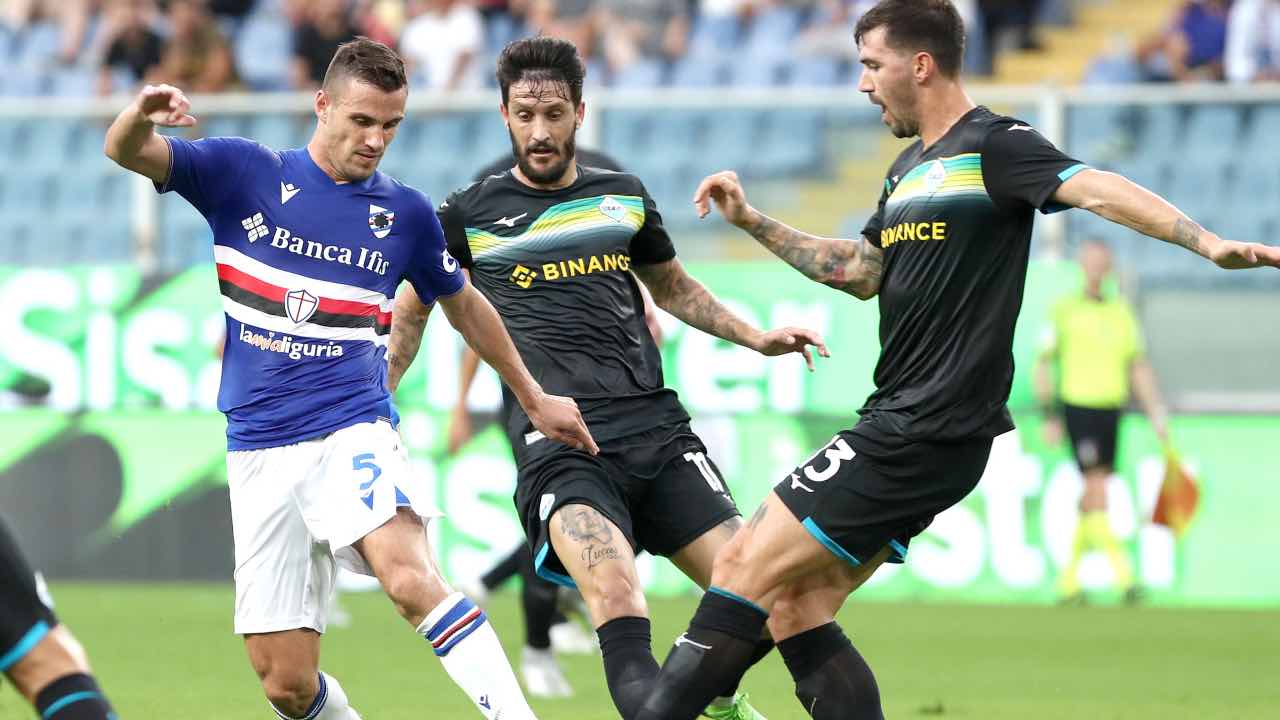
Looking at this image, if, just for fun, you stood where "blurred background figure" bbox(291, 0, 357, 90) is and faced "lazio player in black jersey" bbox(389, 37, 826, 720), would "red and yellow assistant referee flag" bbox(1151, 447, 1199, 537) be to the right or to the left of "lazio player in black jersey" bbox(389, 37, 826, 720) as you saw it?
left

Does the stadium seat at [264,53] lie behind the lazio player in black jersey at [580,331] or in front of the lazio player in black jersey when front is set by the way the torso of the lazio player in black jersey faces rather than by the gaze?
behind

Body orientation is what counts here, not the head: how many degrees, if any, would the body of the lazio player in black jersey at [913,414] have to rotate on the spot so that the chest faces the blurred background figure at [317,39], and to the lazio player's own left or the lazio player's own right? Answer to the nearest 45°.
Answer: approximately 90° to the lazio player's own right

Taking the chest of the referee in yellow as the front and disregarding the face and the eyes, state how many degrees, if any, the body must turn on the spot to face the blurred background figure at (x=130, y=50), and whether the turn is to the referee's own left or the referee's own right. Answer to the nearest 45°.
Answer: approximately 90° to the referee's own right

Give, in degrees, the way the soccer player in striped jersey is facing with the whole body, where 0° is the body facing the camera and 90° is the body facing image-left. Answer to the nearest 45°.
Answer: approximately 0°

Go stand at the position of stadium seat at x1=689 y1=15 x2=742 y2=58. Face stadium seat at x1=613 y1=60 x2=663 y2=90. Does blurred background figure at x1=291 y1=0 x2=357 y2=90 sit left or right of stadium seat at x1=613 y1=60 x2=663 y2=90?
right

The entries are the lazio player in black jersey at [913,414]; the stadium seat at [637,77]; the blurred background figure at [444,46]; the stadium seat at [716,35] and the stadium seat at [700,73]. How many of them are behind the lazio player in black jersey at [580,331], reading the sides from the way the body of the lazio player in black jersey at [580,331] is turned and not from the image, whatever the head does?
4

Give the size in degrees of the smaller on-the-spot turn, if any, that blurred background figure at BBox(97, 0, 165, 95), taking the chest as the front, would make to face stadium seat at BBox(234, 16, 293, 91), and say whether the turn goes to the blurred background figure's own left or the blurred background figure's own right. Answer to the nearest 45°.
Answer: approximately 90° to the blurred background figure's own left

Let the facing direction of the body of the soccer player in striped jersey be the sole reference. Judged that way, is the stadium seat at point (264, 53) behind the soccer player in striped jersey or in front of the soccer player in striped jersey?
behind

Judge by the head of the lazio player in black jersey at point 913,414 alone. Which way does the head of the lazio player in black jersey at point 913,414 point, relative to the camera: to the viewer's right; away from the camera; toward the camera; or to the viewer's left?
to the viewer's left
